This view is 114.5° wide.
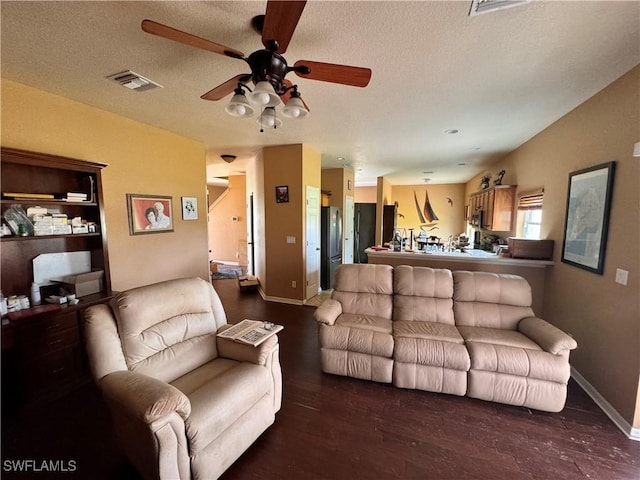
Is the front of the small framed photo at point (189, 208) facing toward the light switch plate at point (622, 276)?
yes

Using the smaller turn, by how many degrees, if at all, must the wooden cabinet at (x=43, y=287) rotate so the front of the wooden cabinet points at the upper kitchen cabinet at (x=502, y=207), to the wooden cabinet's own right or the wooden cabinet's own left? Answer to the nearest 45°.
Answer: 0° — it already faces it

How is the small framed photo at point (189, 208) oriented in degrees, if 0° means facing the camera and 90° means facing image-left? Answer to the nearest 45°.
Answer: approximately 315°

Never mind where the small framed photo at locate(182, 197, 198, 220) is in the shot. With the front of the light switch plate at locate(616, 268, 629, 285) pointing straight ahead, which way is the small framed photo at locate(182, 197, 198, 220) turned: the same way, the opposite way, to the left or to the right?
the opposite way

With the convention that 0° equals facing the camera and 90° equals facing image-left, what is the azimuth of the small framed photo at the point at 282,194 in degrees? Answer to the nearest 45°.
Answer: approximately 0°

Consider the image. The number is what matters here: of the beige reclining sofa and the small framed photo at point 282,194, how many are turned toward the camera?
2

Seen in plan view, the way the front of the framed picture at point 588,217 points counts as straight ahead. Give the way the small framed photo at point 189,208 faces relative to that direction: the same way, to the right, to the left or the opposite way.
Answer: the opposite way

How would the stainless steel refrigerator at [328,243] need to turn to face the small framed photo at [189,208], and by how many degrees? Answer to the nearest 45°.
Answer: approximately 90° to its right

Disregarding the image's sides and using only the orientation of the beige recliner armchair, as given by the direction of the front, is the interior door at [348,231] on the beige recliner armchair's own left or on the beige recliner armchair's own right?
on the beige recliner armchair's own left

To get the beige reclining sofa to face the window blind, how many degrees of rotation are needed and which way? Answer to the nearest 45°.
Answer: approximately 135° to its left

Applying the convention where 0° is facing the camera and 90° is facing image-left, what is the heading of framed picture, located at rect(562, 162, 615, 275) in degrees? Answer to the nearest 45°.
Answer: approximately 45°
